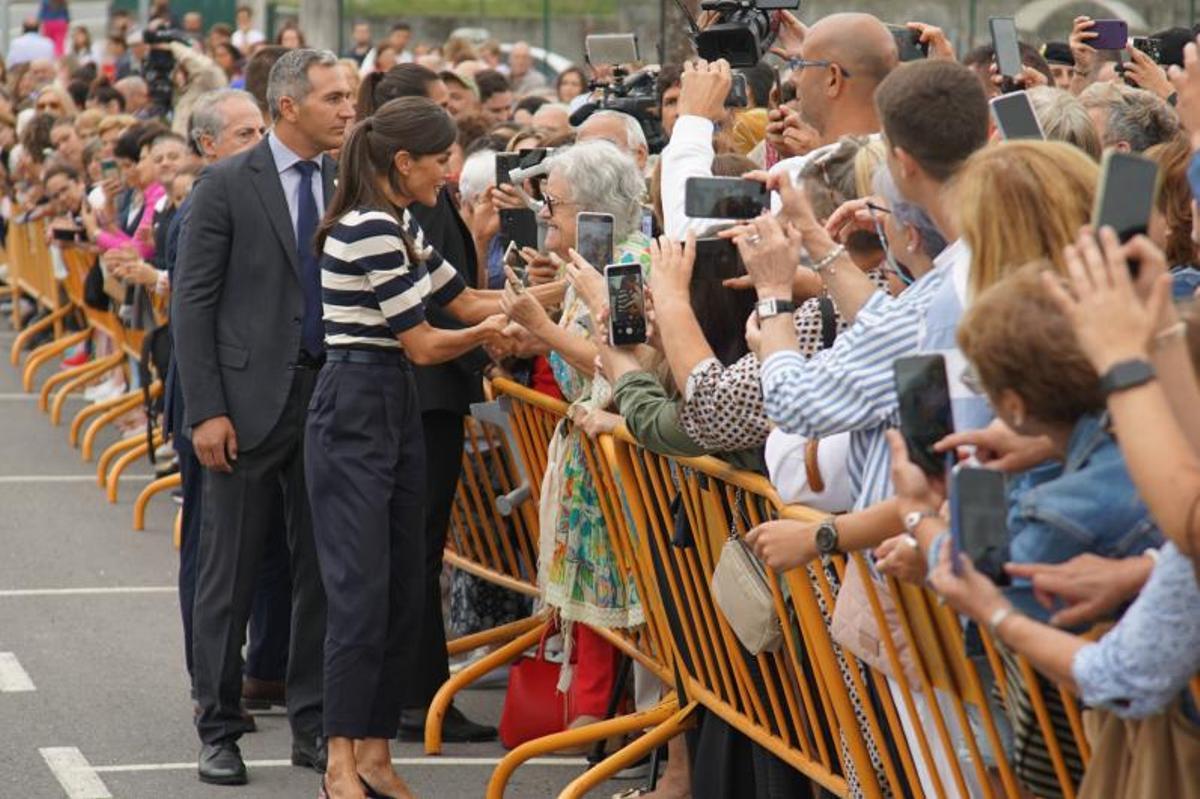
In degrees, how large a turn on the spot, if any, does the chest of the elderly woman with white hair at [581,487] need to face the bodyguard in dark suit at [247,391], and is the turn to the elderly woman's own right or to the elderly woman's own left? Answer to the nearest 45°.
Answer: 0° — they already face them

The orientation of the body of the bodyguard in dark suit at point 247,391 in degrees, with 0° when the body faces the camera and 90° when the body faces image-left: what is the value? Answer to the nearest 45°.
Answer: approximately 315°

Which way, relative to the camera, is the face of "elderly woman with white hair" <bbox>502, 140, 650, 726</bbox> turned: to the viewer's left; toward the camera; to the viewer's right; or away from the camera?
to the viewer's left

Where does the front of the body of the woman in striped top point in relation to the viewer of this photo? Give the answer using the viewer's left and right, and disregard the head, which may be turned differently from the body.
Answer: facing to the right of the viewer

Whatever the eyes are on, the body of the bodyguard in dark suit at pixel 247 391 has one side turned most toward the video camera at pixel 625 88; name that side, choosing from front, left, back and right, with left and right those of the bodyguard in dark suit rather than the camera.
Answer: left

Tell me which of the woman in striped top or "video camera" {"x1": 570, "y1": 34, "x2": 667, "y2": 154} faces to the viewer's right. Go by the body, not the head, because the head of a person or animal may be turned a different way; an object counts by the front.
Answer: the woman in striped top

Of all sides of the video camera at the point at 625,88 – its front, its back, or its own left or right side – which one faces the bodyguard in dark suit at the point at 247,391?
front

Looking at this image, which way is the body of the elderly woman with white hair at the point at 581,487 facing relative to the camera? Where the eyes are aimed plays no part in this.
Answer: to the viewer's left

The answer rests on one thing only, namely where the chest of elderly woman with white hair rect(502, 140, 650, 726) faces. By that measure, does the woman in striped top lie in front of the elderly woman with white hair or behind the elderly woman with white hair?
in front

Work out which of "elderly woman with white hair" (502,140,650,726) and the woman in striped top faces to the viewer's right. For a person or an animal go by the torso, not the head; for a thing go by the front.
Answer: the woman in striped top

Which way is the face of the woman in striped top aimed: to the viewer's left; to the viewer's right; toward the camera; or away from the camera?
to the viewer's right

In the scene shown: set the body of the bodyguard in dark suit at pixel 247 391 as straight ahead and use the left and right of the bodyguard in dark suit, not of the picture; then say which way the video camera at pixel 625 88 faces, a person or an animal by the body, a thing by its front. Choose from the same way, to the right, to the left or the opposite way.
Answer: to the right

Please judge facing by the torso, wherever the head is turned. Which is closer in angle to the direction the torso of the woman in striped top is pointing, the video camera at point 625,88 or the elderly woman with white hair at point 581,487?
the elderly woman with white hair

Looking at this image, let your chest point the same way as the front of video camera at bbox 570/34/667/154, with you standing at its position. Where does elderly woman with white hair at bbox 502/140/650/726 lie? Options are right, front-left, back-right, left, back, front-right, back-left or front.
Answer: front-left

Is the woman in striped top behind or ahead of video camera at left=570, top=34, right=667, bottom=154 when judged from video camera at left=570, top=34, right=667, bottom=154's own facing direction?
ahead
